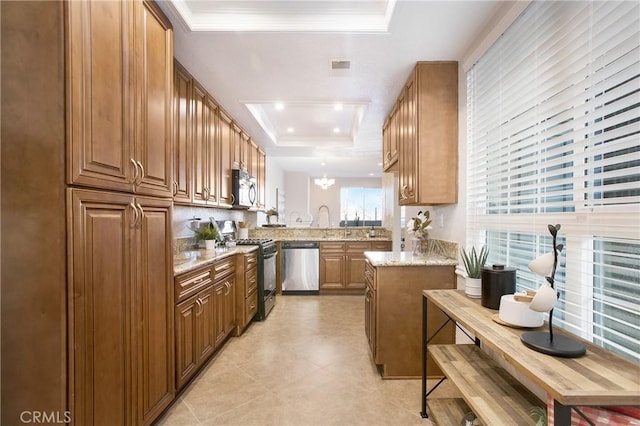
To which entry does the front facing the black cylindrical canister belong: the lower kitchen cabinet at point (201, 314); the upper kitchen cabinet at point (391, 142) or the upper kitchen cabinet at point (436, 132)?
the lower kitchen cabinet

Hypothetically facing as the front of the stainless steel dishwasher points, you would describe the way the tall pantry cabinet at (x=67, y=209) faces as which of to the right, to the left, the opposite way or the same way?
to the left

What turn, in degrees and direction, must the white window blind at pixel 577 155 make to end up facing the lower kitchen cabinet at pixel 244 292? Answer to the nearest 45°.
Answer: approximately 45° to its right

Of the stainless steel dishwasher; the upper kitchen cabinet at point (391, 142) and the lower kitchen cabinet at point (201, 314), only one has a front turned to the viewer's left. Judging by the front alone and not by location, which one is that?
the upper kitchen cabinet

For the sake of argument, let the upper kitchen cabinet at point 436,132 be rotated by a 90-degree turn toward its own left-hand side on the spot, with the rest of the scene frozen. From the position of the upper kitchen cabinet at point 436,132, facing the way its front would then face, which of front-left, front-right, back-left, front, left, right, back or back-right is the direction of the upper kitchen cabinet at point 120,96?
front-right

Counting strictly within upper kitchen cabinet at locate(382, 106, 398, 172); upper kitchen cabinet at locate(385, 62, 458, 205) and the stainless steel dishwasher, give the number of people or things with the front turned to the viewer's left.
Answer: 2

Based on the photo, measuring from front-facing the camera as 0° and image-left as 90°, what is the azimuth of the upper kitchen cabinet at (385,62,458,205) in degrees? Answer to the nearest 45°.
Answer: approximately 90°

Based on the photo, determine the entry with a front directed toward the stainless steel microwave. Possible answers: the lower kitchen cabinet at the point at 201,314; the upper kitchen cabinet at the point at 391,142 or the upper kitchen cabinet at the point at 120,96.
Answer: the upper kitchen cabinet at the point at 391,142

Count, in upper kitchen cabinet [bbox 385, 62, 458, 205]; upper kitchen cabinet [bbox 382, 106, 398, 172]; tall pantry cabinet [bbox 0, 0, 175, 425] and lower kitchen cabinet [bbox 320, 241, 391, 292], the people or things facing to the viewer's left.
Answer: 2

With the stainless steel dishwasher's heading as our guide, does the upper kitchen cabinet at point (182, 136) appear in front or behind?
in front

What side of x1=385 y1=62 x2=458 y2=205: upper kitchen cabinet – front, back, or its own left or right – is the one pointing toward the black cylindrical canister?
left

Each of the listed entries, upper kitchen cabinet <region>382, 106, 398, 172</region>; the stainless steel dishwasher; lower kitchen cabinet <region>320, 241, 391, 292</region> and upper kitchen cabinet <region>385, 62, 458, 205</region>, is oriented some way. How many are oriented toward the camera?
2

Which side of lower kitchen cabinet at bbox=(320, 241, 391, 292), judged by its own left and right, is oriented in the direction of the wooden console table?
front
